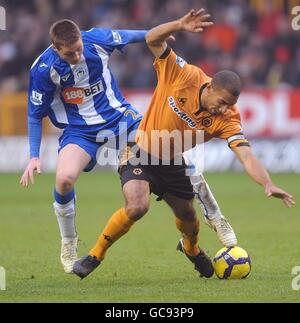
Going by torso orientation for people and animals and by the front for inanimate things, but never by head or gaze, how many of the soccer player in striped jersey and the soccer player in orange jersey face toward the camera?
2

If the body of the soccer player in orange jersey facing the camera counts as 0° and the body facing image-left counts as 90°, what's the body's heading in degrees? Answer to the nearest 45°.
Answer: approximately 0°
